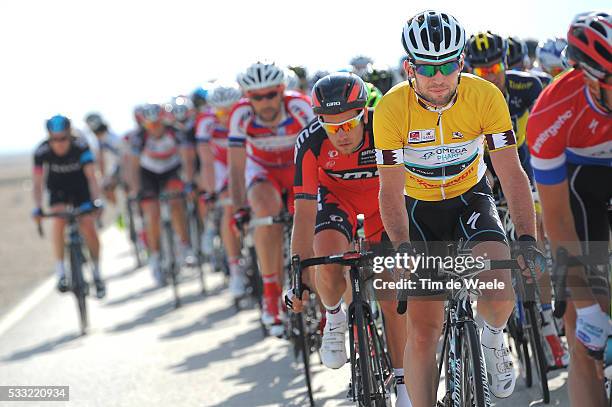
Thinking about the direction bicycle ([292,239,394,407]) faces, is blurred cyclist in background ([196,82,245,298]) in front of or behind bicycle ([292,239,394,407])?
behind

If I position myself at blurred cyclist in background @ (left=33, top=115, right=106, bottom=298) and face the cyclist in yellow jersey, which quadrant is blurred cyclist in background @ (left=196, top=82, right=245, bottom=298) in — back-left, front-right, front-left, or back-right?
front-left

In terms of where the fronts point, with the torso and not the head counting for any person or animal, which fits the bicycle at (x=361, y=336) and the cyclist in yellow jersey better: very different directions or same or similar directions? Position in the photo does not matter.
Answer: same or similar directions

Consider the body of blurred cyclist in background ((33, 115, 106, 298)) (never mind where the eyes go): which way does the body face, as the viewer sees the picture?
toward the camera

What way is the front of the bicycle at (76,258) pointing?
toward the camera

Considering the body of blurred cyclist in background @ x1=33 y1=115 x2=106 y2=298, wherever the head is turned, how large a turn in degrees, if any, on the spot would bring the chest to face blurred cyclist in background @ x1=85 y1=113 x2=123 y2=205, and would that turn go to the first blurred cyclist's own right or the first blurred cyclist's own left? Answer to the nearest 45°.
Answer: approximately 180°

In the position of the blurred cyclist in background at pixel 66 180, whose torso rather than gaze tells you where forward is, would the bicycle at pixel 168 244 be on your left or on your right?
on your left

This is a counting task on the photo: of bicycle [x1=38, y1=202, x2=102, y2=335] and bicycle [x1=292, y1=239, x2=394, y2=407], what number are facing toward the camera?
2

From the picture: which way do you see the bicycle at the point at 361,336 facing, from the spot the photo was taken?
facing the viewer

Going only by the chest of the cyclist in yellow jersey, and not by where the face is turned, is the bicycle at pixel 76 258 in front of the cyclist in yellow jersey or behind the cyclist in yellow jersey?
behind

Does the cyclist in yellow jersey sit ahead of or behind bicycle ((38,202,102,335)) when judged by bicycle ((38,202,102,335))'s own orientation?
ahead

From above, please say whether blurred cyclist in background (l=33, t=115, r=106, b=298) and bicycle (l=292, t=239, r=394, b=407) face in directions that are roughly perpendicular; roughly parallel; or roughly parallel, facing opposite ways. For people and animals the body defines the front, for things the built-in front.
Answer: roughly parallel

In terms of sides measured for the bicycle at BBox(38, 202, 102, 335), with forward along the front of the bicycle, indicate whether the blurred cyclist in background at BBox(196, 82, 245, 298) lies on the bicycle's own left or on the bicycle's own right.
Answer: on the bicycle's own left
